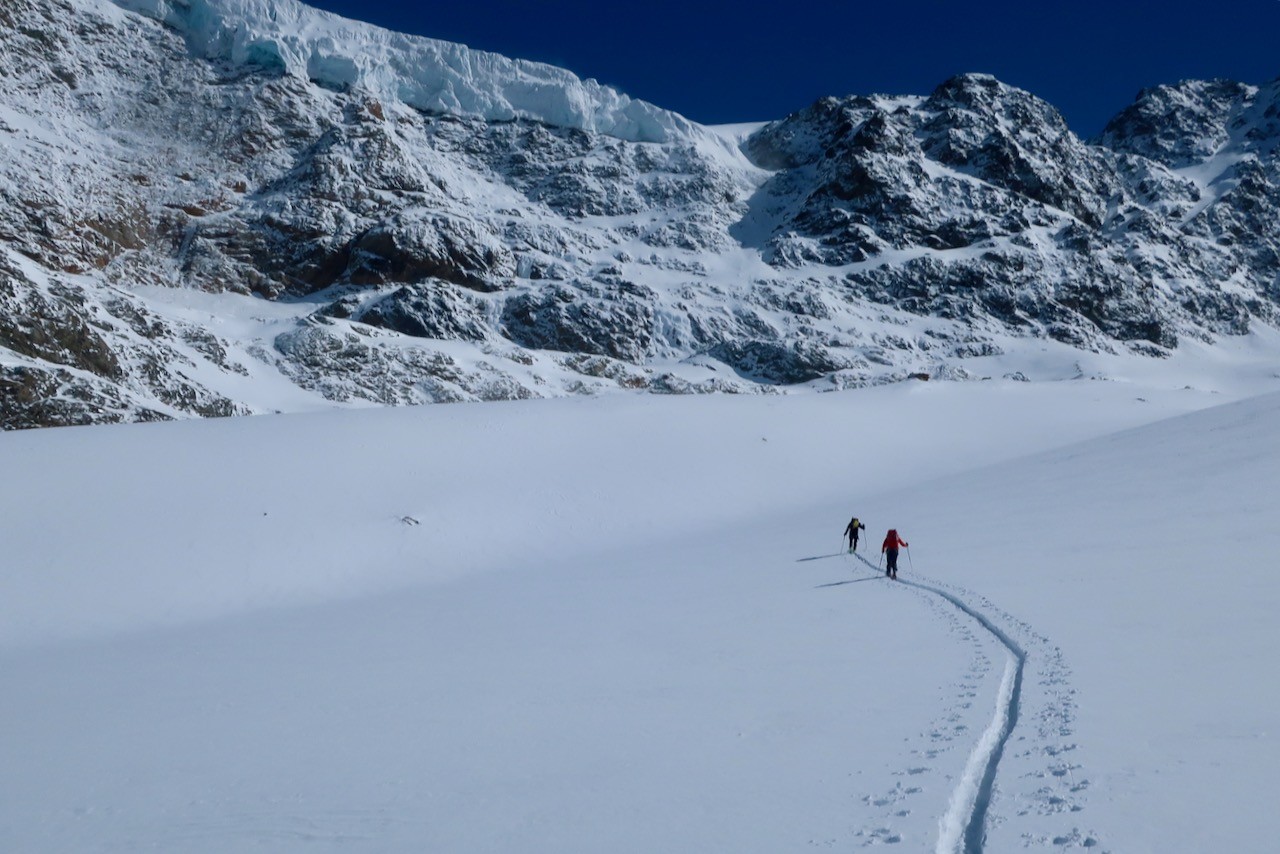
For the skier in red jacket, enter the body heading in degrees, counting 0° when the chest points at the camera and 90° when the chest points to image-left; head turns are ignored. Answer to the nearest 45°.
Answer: approximately 180°
